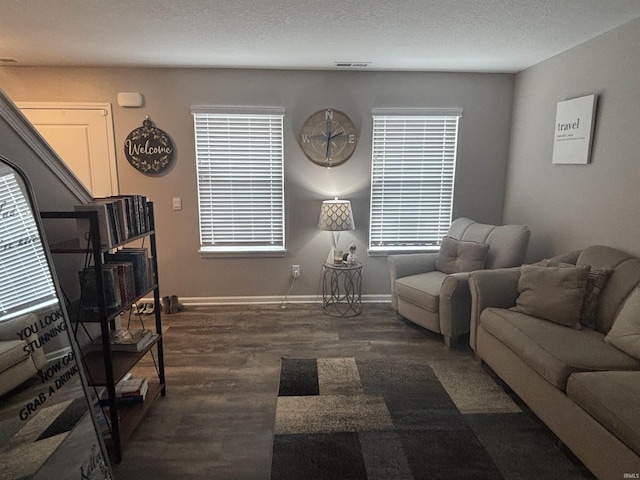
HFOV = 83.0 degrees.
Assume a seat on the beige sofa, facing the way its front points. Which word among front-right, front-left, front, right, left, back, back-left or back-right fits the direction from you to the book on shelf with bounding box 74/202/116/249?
front

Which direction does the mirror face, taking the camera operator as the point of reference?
facing the viewer and to the right of the viewer

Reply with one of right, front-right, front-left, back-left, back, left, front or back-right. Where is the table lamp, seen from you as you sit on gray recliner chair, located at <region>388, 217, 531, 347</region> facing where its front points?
front-right

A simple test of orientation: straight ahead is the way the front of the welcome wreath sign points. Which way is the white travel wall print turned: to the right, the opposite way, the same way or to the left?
to the right

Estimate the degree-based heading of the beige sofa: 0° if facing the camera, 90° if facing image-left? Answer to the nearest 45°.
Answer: approximately 45°

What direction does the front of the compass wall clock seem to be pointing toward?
toward the camera

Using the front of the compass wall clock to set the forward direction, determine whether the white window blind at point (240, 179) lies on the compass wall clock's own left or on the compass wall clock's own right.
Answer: on the compass wall clock's own right

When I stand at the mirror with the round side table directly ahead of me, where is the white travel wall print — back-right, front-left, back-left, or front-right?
front-right

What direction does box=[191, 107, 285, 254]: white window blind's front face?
toward the camera

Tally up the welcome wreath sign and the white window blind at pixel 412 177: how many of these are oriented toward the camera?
2

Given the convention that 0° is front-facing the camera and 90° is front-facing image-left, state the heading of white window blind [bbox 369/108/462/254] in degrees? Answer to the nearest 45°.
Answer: approximately 0°

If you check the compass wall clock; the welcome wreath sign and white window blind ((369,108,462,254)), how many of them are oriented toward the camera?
3

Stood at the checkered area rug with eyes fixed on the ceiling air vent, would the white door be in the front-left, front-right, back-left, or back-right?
front-left

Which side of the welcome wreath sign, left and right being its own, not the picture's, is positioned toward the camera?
front
